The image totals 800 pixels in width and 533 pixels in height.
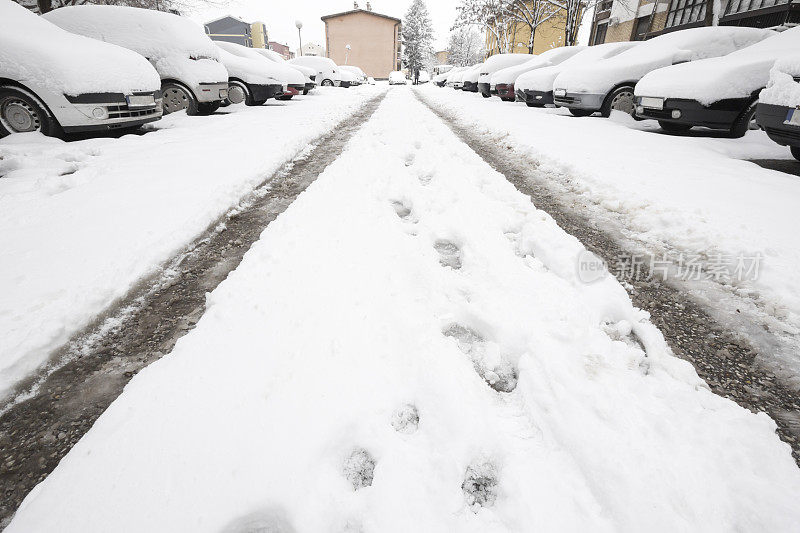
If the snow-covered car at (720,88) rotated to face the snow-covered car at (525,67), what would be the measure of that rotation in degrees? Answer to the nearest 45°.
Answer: approximately 90° to its right

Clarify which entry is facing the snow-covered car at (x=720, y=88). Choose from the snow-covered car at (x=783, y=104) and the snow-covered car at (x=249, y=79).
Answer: the snow-covered car at (x=249, y=79)

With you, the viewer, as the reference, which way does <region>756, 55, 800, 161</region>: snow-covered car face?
facing the viewer and to the left of the viewer

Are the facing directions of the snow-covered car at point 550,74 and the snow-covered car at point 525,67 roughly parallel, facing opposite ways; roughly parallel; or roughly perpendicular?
roughly parallel

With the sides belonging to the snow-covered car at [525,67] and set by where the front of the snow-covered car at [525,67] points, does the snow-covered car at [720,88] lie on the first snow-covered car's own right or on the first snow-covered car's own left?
on the first snow-covered car's own left

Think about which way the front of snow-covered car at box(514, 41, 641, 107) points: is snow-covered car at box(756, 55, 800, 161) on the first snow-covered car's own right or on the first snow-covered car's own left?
on the first snow-covered car's own left

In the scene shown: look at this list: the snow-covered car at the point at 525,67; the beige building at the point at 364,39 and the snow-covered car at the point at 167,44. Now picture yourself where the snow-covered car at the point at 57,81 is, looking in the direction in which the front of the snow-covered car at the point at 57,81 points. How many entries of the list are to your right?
0

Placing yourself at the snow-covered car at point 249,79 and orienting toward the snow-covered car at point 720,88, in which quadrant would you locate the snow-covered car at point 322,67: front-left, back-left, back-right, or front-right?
back-left

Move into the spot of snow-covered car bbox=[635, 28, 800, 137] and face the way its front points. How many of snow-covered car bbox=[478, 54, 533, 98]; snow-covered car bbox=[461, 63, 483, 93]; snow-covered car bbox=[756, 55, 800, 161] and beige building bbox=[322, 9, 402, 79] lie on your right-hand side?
3

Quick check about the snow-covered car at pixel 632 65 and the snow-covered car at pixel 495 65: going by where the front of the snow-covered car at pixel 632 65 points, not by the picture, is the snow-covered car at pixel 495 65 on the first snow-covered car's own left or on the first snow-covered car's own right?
on the first snow-covered car's own right

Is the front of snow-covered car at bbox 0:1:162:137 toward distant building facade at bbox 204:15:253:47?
no

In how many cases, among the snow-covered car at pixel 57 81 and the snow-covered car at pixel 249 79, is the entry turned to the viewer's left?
0

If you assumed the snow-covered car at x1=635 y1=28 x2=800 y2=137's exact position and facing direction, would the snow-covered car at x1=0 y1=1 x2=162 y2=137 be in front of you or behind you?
in front

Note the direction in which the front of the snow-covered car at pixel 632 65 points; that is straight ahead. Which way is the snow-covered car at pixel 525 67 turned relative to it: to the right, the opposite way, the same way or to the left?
the same way

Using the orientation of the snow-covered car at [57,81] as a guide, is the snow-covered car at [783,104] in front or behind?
in front

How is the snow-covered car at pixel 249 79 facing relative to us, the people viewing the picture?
facing the viewer and to the right of the viewer
